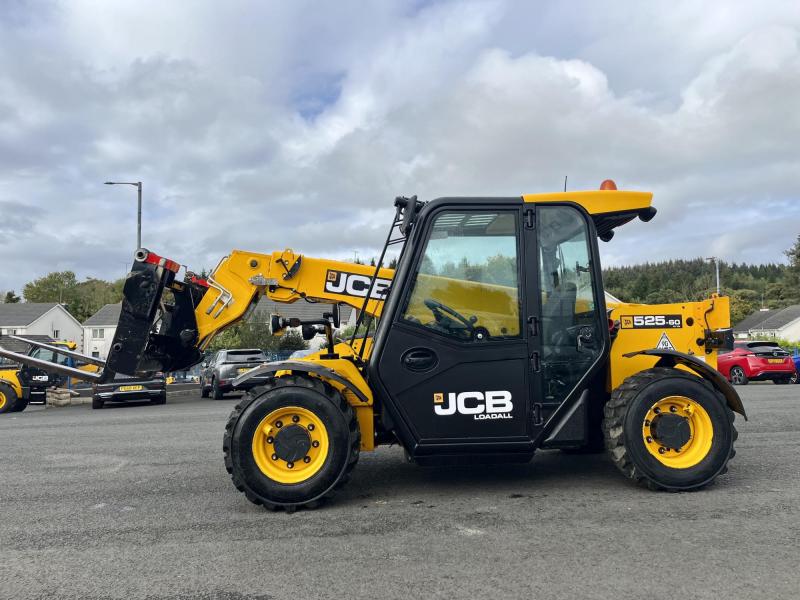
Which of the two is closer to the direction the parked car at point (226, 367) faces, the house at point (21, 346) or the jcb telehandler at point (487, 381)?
the house

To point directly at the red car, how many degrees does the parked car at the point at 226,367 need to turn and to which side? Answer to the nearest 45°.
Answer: approximately 135° to its right

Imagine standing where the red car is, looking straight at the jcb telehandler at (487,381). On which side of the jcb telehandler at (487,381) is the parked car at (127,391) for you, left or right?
right

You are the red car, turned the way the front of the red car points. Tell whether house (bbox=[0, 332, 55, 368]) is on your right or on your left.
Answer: on your left

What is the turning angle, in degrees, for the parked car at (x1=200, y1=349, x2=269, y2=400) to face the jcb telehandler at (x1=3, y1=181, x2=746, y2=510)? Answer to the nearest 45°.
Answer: approximately 135° to its left

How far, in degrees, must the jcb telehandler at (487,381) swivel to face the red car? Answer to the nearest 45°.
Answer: approximately 135° to its right

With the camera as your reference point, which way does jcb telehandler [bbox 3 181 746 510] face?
facing to the left of the viewer

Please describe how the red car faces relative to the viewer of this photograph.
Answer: facing away from the viewer and to the left of the viewer

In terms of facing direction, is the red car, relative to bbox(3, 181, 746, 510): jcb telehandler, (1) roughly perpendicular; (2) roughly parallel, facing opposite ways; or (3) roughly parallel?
roughly perpendicular
